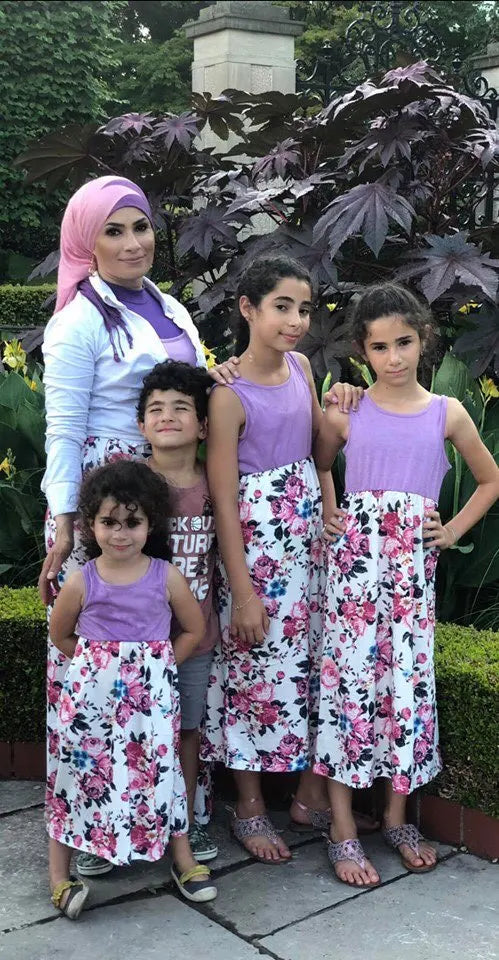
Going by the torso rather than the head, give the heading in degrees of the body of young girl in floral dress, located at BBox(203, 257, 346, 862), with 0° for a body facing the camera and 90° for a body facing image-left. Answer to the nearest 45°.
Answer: approximately 315°

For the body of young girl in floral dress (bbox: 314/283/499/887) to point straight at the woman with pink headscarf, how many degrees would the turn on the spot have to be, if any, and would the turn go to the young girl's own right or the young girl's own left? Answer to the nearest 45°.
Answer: approximately 90° to the young girl's own right

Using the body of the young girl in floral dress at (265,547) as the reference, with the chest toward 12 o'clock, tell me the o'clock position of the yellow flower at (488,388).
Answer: The yellow flower is roughly at 9 o'clock from the young girl in floral dress.

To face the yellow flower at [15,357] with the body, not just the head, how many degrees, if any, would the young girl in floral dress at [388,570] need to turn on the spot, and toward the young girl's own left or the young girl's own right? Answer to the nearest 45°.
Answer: approximately 135° to the young girl's own right

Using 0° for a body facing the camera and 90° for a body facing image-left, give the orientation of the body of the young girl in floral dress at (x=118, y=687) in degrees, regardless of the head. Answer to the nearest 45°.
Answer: approximately 0°

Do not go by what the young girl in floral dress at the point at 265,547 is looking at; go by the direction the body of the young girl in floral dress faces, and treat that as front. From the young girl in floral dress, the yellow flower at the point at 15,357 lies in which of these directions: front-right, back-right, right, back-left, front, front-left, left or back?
back

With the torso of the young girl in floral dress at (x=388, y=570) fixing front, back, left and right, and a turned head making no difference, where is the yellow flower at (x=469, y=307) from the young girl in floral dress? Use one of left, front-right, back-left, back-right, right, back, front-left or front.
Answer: back

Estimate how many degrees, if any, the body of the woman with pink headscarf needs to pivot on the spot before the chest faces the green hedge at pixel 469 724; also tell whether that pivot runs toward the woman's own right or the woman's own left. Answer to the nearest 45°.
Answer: approximately 45° to the woman's own left
